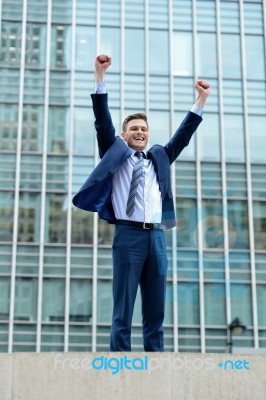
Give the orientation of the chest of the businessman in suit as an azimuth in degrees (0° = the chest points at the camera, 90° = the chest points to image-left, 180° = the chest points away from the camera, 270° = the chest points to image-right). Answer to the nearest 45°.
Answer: approximately 0°

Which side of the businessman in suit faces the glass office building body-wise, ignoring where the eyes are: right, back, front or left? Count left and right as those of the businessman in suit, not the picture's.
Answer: back
